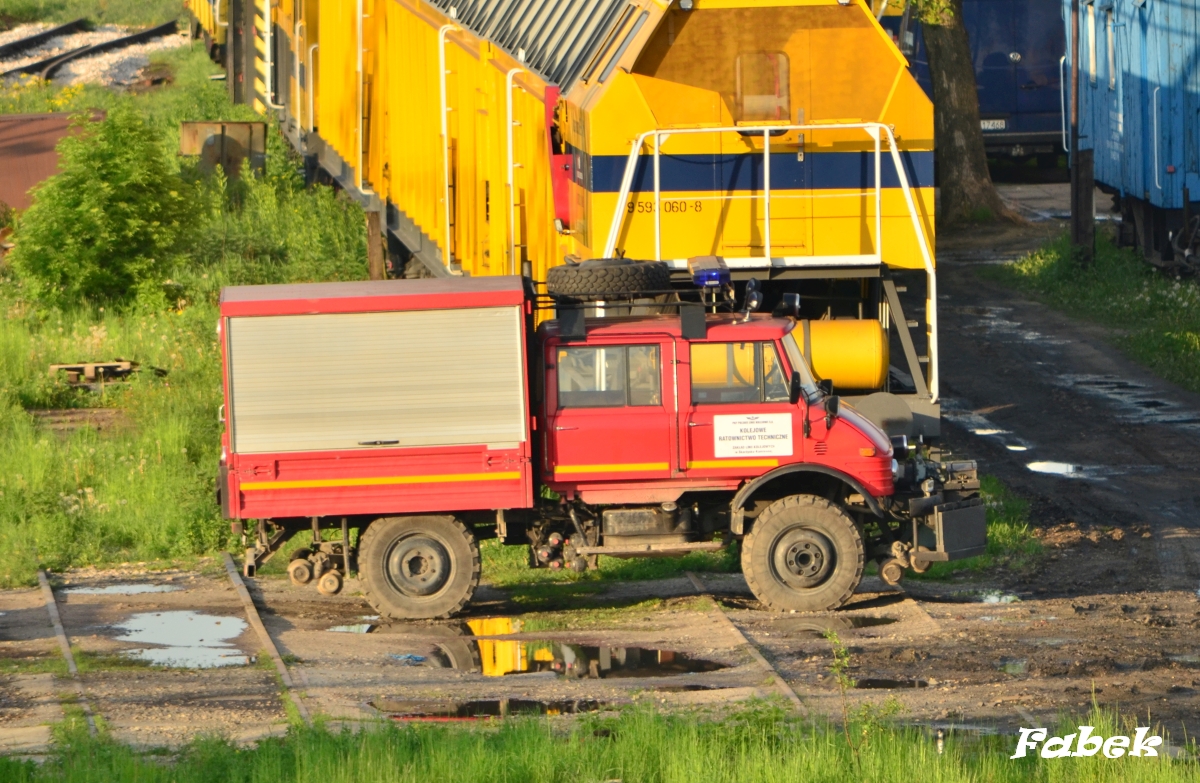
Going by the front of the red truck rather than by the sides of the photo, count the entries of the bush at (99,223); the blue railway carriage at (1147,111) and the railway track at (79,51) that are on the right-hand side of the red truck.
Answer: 0

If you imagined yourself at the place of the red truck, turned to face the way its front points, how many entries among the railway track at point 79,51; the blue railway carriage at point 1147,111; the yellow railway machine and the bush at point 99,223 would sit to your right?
0

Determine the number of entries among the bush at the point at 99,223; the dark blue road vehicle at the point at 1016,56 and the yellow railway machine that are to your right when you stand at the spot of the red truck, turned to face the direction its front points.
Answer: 0

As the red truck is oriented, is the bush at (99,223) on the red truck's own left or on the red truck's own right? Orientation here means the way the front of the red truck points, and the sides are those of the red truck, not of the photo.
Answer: on the red truck's own left

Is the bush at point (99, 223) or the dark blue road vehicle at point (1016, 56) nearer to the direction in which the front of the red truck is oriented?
the dark blue road vehicle

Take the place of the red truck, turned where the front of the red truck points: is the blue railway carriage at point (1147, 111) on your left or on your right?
on your left

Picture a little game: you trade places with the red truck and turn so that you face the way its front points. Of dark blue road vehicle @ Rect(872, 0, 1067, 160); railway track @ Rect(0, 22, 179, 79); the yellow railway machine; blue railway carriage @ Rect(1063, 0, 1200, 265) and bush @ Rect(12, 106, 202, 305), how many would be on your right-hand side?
0

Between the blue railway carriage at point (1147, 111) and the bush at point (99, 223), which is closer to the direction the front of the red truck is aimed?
the blue railway carriage

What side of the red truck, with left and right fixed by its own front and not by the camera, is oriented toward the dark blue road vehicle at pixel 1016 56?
left

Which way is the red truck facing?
to the viewer's right

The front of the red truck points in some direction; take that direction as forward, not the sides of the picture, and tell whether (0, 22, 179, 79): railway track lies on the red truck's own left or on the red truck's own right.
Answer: on the red truck's own left
